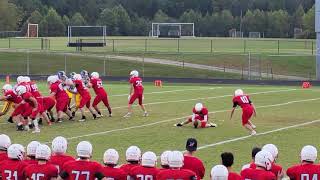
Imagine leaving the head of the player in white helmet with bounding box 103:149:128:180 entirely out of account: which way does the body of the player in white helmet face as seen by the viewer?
away from the camera

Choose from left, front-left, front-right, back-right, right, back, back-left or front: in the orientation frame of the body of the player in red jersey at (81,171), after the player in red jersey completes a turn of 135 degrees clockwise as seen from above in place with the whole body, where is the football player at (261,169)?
front-left

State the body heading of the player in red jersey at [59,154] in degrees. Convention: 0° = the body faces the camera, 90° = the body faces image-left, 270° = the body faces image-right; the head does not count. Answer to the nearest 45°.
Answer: approximately 180°

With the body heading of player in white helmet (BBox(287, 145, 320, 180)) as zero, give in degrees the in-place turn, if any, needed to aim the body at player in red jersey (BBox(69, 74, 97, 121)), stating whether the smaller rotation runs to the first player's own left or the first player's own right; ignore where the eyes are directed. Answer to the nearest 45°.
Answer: approximately 45° to the first player's own left

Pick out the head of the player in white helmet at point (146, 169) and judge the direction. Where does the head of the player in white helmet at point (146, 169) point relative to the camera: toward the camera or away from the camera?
away from the camera

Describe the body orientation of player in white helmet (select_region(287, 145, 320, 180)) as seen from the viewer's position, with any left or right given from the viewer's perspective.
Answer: facing away from the viewer

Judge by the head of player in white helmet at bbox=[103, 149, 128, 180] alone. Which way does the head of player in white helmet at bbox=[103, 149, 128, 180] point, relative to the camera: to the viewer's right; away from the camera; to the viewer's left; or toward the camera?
away from the camera

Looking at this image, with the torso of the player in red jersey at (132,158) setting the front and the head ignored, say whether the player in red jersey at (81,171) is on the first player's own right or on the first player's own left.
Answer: on the first player's own left

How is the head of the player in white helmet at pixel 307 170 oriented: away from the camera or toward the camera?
away from the camera

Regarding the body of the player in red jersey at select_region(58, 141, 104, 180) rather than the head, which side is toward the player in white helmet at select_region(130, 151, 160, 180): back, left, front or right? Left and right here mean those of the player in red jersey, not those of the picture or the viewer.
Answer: right

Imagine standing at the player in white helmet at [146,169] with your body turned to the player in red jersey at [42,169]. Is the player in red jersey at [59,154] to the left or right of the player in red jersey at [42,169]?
right

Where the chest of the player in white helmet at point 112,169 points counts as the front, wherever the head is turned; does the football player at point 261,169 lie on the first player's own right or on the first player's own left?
on the first player's own right

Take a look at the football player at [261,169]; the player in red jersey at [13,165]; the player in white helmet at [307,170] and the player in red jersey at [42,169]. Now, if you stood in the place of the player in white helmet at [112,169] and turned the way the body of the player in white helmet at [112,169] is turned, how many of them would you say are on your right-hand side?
2

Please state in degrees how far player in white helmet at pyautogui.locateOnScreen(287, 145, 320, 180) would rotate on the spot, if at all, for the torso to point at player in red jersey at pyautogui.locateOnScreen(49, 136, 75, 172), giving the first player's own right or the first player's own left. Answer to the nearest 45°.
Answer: approximately 90° to the first player's own left

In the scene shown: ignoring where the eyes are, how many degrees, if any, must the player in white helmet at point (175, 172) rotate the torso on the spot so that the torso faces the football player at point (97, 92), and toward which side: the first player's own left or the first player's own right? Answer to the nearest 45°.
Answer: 0° — they already face them
